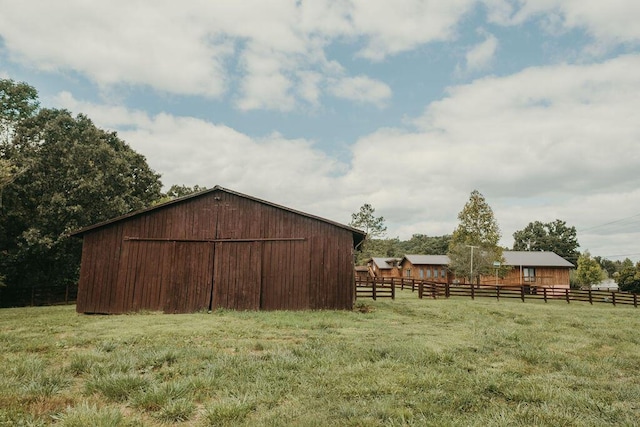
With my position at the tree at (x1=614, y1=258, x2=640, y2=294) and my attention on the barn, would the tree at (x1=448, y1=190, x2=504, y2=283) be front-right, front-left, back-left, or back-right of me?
front-right

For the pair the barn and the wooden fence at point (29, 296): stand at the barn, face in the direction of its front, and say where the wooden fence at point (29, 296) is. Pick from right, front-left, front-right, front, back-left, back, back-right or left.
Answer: back-right

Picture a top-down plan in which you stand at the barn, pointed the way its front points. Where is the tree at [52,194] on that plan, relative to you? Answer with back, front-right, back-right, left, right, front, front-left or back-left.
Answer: back-right

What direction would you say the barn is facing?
toward the camera

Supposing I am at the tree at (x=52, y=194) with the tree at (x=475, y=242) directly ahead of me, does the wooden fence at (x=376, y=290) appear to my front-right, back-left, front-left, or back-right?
front-right

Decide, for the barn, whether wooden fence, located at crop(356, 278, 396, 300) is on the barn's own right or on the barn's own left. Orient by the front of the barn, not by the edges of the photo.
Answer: on the barn's own left

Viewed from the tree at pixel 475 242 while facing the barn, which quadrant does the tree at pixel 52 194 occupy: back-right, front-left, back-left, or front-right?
front-right

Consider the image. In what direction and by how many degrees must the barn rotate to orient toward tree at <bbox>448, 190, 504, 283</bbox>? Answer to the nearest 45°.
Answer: approximately 135° to its left
